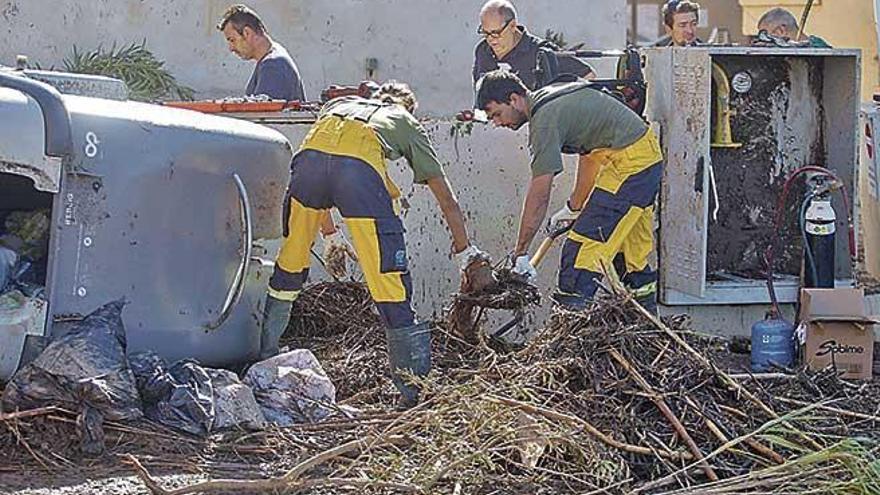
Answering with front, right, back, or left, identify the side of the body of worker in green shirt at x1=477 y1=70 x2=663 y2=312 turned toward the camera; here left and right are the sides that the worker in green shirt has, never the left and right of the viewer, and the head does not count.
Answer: left

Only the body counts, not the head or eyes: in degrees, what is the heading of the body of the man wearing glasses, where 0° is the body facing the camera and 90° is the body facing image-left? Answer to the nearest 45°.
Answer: approximately 45°

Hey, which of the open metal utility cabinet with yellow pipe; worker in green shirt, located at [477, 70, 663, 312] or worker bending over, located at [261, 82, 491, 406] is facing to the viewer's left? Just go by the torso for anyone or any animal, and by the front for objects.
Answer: the worker in green shirt

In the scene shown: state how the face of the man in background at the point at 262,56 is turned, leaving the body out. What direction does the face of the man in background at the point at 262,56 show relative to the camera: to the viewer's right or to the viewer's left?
to the viewer's left

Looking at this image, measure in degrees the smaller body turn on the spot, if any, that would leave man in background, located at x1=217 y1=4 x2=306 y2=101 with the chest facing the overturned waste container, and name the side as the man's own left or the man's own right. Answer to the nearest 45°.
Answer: approximately 90° to the man's own left

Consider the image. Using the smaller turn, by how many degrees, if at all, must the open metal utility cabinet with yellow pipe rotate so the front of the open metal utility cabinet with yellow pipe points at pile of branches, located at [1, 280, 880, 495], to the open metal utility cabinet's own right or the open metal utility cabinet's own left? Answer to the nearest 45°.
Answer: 0° — it already faces it

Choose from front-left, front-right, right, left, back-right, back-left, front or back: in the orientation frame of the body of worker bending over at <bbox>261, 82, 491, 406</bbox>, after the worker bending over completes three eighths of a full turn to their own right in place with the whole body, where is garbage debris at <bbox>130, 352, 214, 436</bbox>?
front-right

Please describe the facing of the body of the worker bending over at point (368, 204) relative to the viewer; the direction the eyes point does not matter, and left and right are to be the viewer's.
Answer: facing away from the viewer and to the right of the viewer

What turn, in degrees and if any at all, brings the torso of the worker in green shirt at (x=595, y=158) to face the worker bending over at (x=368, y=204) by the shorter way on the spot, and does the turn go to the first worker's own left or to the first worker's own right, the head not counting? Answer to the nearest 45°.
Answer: approximately 45° to the first worker's own left

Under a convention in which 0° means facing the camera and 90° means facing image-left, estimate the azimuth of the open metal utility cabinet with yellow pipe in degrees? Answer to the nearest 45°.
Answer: approximately 0°

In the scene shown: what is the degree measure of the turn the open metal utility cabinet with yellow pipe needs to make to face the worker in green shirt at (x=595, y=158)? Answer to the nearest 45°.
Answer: approximately 45° to its right

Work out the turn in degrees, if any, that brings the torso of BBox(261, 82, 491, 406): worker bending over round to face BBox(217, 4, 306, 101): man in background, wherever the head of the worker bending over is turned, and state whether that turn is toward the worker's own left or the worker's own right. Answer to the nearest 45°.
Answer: approximately 45° to the worker's own left

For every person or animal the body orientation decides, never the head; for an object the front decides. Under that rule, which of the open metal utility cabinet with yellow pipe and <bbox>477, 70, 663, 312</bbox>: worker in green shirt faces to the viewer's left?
the worker in green shirt
